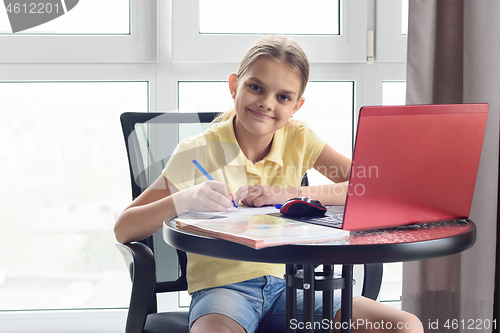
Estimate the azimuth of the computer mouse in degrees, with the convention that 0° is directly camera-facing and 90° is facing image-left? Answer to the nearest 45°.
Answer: approximately 270°

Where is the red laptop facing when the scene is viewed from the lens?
facing away from the viewer and to the left of the viewer

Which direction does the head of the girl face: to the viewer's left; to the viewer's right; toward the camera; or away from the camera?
toward the camera

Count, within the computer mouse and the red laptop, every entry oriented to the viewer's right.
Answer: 1

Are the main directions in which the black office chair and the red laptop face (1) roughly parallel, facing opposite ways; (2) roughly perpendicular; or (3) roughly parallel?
roughly parallel, facing opposite ways

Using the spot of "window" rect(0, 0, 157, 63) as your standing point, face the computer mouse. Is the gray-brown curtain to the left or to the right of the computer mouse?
left

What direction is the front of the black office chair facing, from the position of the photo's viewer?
facing the viewer and to the right of the viewer
